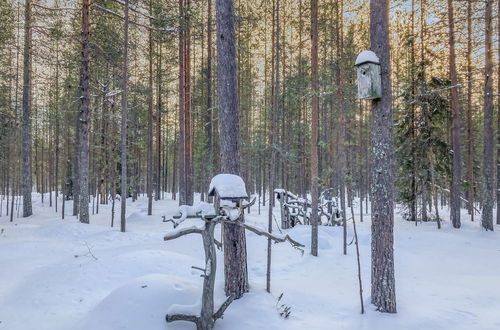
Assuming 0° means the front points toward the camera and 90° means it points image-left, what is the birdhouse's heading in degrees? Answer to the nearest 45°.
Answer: approximately 45°

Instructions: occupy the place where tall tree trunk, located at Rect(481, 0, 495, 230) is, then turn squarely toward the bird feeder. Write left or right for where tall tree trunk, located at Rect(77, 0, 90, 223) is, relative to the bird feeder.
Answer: right

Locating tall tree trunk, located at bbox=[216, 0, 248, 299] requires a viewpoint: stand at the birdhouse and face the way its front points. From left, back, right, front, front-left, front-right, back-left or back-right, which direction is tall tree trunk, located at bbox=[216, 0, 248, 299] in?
front-right

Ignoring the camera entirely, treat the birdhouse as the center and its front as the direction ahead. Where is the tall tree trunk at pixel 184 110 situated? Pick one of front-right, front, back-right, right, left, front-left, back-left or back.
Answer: right

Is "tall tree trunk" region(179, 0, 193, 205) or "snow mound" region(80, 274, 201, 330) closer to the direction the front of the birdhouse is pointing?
the snow mound

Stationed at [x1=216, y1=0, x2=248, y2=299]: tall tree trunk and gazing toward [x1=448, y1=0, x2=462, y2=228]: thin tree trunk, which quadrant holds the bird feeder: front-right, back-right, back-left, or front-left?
back-right
